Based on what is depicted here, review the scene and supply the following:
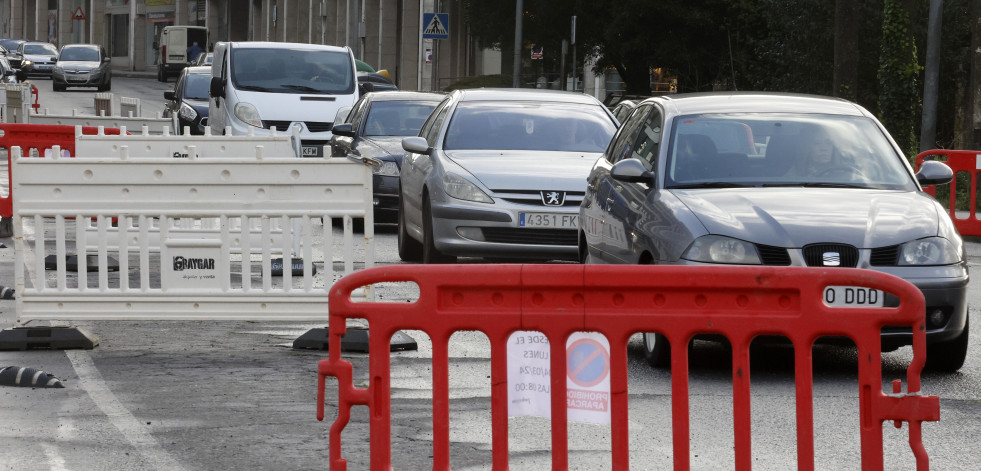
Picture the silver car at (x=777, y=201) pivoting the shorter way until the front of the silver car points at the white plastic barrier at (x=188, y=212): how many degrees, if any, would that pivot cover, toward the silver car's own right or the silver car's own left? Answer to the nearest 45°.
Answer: approximately 135° to the silver car's own right

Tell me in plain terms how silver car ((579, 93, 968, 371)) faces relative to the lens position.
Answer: facing the viewer and to the right of the viewer

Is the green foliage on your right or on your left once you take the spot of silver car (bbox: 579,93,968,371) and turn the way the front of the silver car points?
on your left

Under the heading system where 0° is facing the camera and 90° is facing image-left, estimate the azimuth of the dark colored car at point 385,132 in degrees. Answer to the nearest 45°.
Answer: approximately 315°

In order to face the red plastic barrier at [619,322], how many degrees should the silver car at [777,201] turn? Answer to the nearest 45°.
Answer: approximately 45° to its right

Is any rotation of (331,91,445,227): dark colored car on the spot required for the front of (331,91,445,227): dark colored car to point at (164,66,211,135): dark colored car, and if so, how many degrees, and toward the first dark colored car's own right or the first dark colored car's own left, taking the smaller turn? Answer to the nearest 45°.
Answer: approximately 135° to the first dark colored car's own left

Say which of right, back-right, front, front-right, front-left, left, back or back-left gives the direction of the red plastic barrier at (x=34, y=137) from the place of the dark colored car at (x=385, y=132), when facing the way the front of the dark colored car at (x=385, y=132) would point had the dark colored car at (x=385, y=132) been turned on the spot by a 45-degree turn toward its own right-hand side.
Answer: front-right

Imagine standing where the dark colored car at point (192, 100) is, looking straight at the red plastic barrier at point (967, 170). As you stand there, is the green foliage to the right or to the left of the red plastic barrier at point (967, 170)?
left

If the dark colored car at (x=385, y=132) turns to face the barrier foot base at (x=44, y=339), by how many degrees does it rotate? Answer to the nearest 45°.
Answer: approximately 45° to its right

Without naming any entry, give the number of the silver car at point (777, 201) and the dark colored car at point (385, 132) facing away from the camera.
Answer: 0

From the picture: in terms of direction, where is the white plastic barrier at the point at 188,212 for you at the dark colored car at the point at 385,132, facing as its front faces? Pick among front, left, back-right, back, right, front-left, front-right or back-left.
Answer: front-right
